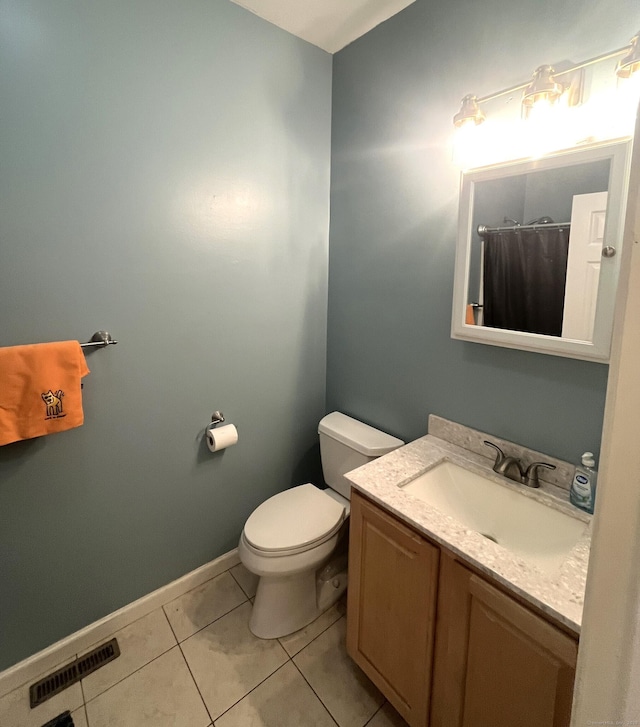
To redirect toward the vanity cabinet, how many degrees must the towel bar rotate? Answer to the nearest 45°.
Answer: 0° — it already faces it

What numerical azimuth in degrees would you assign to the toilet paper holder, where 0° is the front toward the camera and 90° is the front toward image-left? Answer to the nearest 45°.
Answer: approximately 315°

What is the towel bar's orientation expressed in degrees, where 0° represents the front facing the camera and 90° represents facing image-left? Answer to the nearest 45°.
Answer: approximately 315°

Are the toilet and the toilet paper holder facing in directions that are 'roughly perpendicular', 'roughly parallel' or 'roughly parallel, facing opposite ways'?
roughly perpendicular

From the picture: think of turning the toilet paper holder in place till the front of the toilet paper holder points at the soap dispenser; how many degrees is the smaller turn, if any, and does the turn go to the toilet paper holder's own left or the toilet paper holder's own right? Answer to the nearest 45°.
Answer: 0° — it already faces it

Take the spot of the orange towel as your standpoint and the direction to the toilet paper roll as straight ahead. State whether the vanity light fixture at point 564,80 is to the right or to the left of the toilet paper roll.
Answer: right
